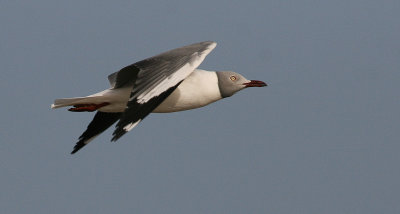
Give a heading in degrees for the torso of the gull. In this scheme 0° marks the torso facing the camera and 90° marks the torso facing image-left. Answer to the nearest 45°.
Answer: approximately 270°
